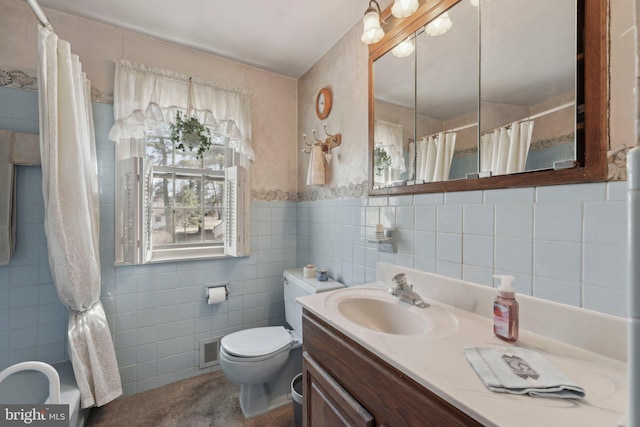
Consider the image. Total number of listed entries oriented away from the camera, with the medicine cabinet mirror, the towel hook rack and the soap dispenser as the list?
0

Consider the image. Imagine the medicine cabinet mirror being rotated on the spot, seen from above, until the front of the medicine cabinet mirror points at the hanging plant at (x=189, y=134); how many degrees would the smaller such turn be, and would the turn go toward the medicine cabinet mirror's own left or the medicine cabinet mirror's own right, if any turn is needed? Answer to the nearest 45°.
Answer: approximately 45° to the medicine cabinet mirror's own right

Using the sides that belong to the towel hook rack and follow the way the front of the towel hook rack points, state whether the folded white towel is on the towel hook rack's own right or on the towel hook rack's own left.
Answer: on the towel hook rack's own left

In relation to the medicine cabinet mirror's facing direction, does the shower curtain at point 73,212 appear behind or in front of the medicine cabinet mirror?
in front

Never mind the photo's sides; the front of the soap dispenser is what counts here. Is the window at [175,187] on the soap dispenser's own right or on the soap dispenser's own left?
on the soap dispenser's own right

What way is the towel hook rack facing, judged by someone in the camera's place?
facing the viewer and to the left of the viewer

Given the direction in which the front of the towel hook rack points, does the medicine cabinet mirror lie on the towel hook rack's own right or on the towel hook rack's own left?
on the towel hook rack's own left

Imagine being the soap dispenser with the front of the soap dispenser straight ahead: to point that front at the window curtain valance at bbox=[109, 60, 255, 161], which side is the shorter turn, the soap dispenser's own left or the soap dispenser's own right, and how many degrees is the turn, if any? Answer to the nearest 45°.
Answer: approximately 45° to the soap dispenser's own right

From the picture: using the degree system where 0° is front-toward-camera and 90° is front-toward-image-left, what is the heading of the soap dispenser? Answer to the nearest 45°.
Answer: approximately 45°

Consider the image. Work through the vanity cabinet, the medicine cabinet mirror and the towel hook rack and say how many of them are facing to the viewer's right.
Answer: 0

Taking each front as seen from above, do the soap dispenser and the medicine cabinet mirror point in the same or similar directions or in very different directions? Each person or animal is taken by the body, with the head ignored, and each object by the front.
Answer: same or similar directions

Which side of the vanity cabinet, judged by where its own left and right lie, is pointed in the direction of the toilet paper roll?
right

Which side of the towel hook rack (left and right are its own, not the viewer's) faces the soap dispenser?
left

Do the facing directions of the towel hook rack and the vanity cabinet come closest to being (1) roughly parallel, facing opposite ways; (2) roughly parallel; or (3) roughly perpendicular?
roughly parallel

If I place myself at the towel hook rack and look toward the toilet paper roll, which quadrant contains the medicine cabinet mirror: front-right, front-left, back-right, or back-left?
back-left
